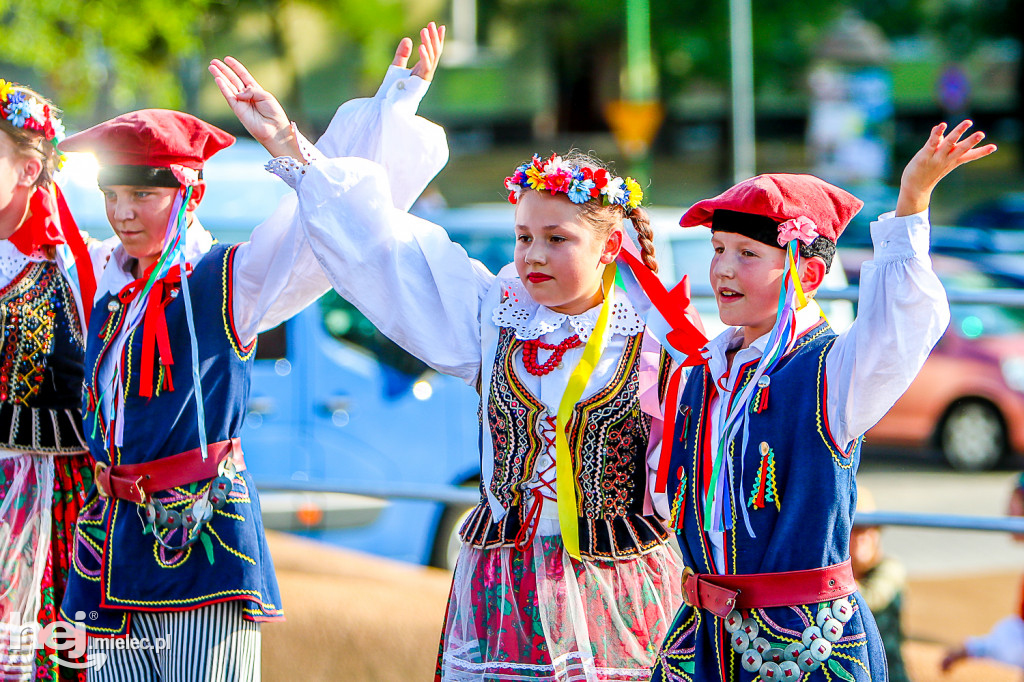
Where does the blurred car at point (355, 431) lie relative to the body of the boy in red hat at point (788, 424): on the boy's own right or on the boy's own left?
on the boy's own right

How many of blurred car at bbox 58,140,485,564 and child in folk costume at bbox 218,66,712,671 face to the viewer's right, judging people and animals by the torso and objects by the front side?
1

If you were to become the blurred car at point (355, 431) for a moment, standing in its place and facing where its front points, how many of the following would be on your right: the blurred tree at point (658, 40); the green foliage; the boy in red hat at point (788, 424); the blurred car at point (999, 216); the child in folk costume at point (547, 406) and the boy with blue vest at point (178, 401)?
3

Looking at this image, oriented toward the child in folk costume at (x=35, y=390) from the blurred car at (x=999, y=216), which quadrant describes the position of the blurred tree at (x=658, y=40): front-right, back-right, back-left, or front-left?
back-right

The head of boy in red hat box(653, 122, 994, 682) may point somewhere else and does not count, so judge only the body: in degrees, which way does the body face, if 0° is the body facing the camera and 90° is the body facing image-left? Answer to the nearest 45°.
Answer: approximately 45°

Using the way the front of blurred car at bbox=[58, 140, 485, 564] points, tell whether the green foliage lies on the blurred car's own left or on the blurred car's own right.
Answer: on the blurred car's own left

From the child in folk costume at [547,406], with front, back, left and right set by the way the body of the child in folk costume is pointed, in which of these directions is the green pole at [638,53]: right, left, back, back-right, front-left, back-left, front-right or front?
back-right
